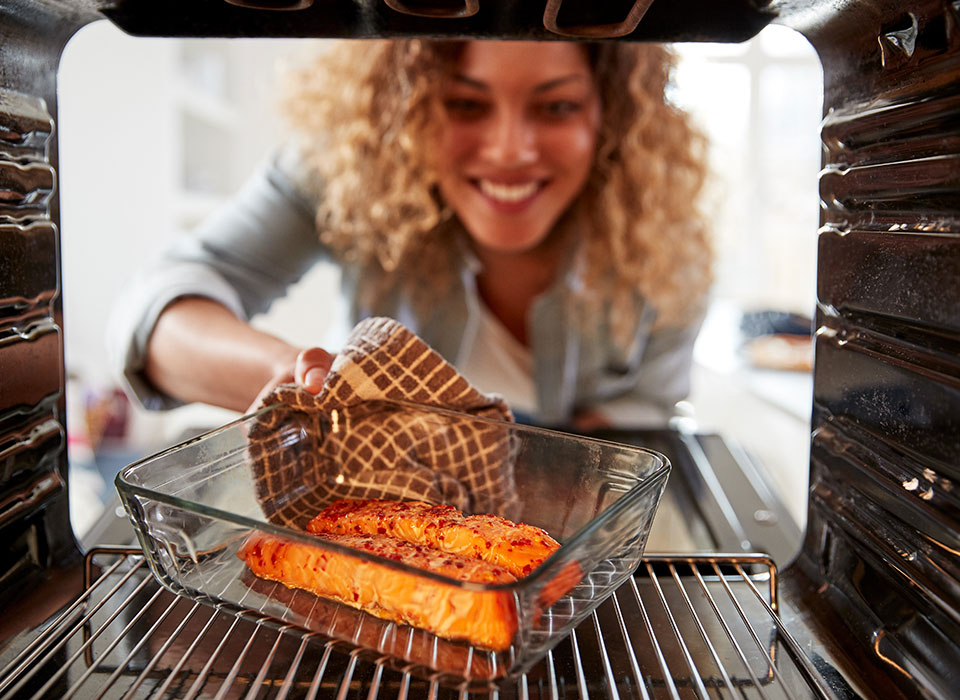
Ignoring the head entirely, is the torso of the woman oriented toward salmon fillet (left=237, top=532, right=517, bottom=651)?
yes

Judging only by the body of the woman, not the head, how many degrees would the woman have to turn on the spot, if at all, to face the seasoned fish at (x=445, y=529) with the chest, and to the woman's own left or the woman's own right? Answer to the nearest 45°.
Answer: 0° — they already face it

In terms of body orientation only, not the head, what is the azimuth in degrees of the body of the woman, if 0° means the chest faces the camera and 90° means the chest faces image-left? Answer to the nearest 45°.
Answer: approximately 0°
